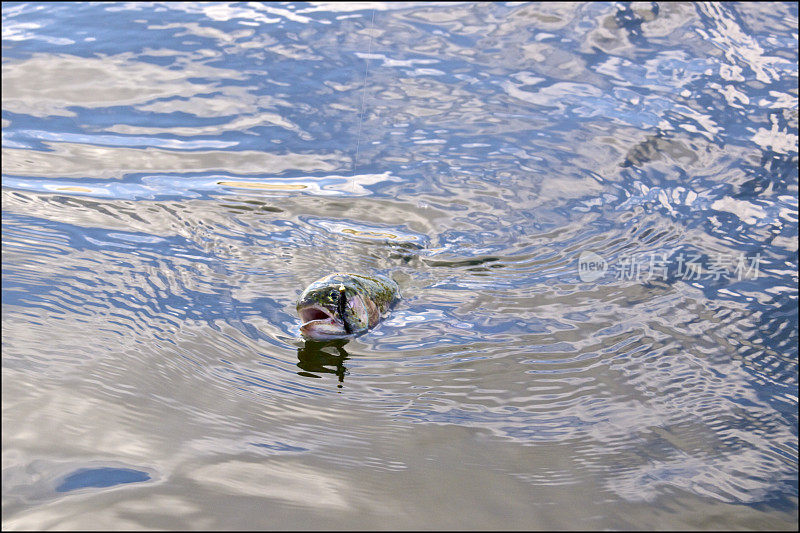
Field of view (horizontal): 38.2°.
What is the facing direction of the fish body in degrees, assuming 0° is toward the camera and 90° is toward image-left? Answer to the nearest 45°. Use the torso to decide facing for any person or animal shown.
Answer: approximately 45°
